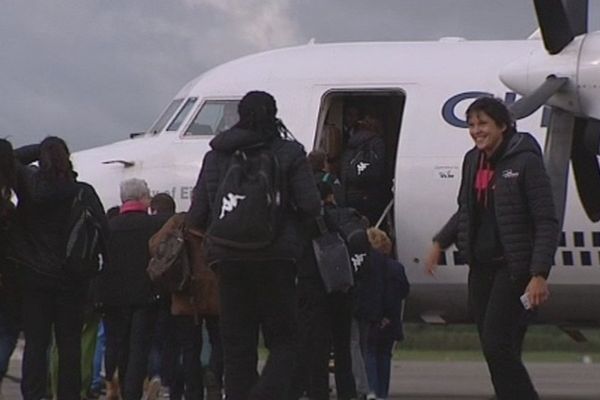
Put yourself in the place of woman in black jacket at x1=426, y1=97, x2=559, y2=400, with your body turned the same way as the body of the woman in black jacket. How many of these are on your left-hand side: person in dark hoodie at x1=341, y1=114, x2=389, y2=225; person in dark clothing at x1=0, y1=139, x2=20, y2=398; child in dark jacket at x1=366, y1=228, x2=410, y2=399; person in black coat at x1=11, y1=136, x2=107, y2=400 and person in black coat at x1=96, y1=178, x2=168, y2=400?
0

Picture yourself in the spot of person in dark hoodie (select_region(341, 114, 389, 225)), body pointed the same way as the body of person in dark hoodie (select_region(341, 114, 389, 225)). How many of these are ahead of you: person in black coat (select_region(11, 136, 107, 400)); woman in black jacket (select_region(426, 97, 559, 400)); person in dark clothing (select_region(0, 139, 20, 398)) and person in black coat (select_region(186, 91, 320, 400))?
0

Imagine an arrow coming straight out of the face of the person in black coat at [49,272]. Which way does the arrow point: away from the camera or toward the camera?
away from the camera

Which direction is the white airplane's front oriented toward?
to the viewer's left

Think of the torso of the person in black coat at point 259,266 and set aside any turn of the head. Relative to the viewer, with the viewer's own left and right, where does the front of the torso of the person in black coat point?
facing away from the viewer

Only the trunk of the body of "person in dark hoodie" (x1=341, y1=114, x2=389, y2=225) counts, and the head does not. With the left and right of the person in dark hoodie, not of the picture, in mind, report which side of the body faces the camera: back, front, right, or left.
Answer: back

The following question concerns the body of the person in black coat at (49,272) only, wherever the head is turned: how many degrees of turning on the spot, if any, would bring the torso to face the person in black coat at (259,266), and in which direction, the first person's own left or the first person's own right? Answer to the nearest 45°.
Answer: approximately 135° to the first person's own right

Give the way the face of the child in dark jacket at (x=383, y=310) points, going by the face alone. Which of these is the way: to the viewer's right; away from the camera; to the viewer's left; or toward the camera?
away from the camera

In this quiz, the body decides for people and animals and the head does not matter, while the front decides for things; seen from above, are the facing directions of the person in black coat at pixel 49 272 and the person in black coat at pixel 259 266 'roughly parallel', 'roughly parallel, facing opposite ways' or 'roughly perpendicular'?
roughly parallel

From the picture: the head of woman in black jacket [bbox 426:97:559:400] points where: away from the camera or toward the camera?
toward the camera

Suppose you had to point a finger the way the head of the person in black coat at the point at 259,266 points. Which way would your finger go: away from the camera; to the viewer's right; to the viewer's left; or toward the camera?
away from the camera

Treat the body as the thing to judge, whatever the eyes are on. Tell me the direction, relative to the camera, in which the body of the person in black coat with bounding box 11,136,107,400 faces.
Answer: away from the camera

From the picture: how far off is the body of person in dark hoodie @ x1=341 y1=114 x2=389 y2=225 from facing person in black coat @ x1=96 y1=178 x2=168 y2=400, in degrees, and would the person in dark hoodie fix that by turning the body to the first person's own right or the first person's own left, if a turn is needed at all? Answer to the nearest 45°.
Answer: approximately 135° to the first person's own left

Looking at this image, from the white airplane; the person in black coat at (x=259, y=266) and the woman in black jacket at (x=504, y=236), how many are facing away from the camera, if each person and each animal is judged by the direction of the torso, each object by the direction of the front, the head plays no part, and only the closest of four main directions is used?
1
